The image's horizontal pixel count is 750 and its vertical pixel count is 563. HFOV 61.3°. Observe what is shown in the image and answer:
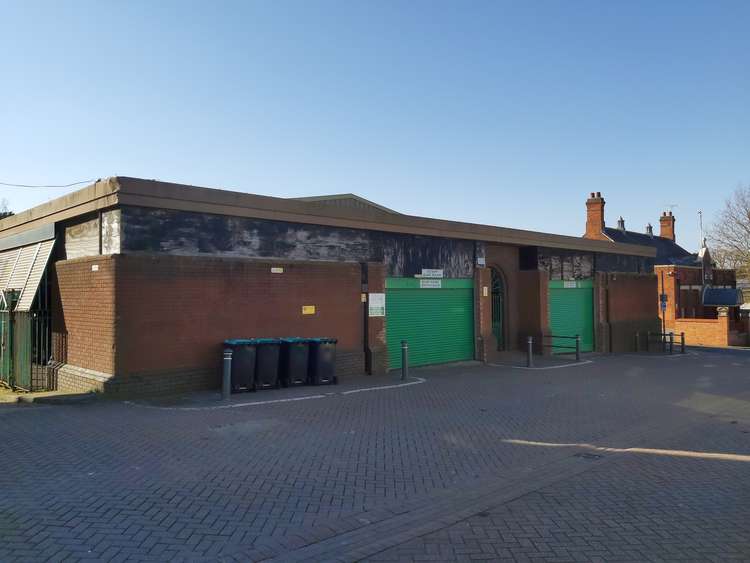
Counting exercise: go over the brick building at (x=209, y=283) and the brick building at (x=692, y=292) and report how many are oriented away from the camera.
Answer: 0

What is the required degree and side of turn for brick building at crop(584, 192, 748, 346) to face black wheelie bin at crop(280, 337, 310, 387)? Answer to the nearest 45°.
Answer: approximately 45° to its right

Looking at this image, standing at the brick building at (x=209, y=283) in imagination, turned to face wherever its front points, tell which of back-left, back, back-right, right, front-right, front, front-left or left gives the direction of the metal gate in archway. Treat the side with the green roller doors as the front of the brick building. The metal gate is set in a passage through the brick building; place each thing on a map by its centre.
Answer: left

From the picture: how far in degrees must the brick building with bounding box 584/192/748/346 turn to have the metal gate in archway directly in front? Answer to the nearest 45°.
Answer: approximately 45° to its right

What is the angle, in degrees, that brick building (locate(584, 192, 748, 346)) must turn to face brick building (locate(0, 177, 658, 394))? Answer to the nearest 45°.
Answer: approximately 45° to its right

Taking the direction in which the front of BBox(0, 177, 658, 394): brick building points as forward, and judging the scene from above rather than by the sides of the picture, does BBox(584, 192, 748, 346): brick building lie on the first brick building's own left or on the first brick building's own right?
on the first brick building's own left

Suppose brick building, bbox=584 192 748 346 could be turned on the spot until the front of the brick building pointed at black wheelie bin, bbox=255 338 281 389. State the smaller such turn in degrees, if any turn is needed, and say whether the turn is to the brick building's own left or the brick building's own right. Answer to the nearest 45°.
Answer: approximately 45° to the brick building's own right

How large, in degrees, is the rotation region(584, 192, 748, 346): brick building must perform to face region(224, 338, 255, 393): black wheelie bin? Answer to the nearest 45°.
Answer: approximately 45° to its right

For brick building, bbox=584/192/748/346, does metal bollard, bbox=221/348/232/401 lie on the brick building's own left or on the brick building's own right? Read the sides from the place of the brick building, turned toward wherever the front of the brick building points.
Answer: on the brick building's own right

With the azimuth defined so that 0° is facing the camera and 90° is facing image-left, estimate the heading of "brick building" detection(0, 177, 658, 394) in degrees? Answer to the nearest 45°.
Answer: approximately 315°
